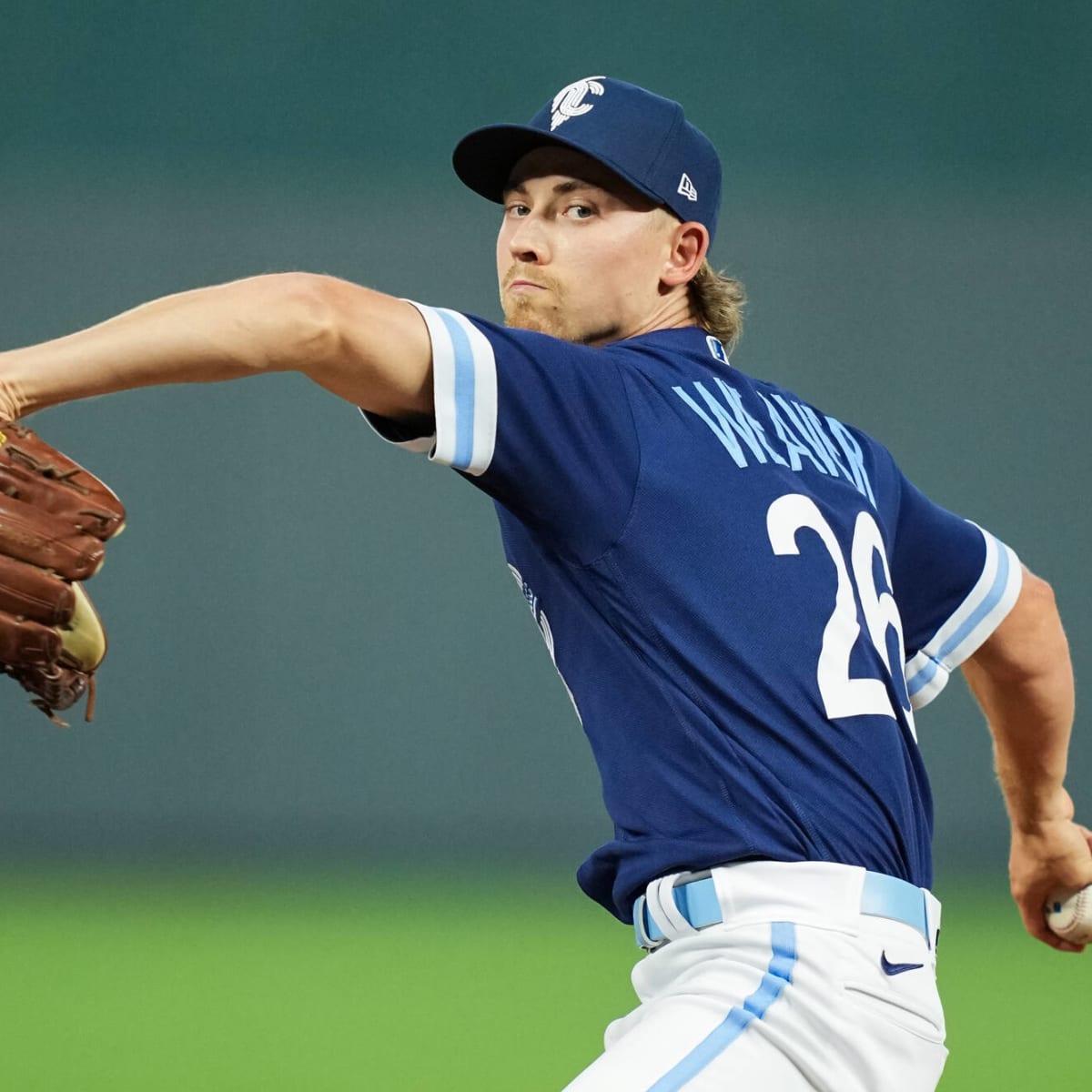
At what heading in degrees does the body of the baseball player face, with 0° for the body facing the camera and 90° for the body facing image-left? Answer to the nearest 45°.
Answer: approximately 135°

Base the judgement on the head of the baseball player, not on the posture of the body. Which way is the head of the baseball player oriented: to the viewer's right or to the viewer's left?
to the viewer's left
